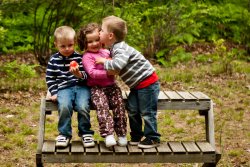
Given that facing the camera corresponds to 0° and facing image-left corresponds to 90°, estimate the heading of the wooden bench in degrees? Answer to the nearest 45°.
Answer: approximately 0°
